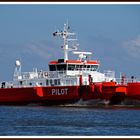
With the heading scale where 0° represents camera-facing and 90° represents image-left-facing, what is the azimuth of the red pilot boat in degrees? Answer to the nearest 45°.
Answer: approximately 315°
